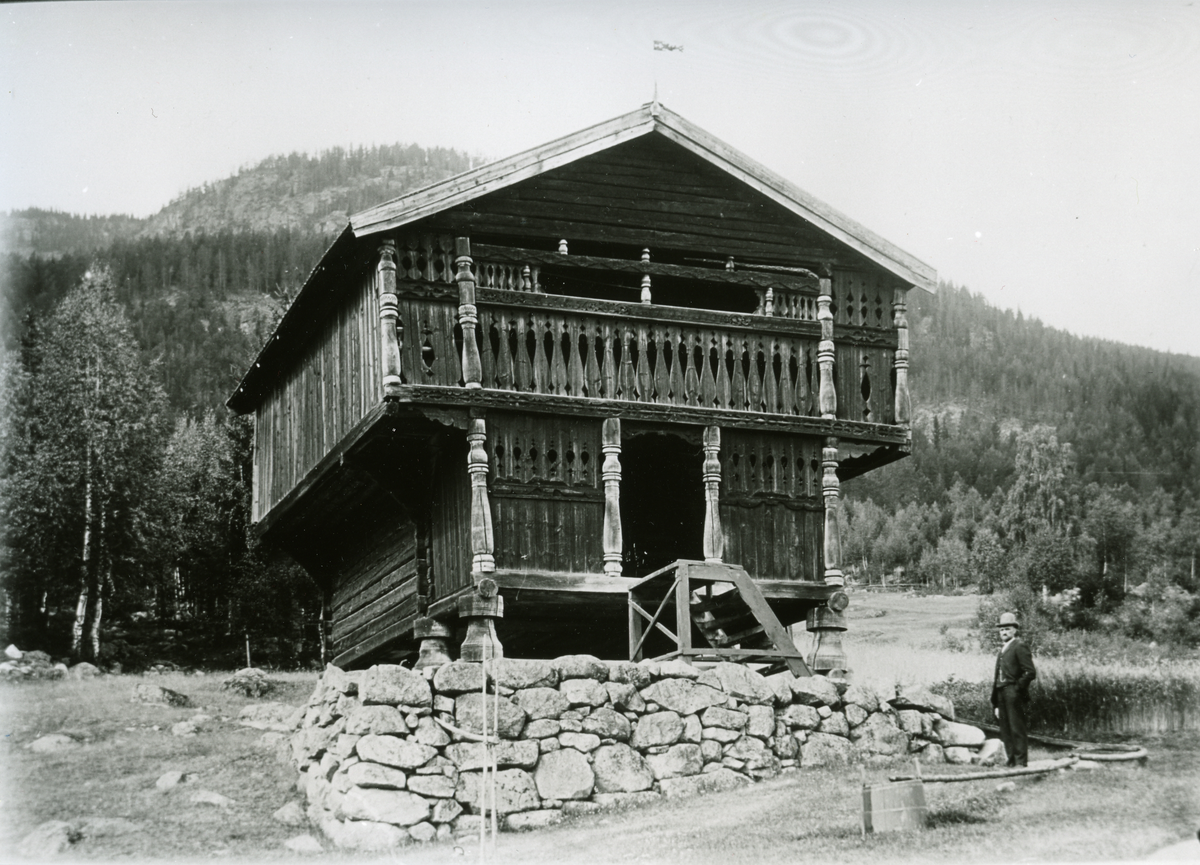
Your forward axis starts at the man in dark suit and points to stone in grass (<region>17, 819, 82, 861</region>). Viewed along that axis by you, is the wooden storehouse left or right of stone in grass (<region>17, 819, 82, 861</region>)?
right

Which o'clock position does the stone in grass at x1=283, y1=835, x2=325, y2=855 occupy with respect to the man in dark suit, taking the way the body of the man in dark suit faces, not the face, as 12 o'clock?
The stone in grass is roughly at 1 o'clock from the man in dark suit.

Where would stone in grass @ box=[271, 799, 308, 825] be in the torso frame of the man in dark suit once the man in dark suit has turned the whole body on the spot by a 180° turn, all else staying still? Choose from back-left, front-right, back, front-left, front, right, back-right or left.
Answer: back-left

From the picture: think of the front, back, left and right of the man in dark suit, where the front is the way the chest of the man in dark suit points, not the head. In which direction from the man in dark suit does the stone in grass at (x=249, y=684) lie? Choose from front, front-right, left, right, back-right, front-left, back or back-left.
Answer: right

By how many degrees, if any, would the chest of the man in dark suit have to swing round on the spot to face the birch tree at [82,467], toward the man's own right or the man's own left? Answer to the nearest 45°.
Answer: approximately 90° to the man's own right

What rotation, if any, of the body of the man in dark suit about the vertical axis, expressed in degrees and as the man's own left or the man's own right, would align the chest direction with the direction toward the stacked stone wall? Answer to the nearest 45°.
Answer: approximately 45° to the man's own right

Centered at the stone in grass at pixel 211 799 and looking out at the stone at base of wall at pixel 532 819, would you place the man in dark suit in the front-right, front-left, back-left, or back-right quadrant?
front-left

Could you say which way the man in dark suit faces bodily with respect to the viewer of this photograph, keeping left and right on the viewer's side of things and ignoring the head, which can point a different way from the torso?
facing the viewer and to the left of the viewer

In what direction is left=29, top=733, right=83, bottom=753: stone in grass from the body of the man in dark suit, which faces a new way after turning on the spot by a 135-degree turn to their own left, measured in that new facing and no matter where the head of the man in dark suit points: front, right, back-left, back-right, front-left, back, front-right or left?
back

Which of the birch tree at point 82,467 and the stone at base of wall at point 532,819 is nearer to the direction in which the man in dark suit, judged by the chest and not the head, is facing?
the stone at base of wall

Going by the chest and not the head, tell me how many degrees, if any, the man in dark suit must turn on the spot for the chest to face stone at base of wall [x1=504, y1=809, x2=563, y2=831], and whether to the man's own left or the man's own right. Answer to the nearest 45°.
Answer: approximately 45° to the man's own right

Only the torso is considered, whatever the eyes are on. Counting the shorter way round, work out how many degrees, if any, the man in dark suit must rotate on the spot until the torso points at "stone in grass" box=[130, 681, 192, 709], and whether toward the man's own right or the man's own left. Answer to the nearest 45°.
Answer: approximately 90° to the man's own right

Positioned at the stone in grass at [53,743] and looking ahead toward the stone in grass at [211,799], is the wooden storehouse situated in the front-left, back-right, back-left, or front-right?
front-left
